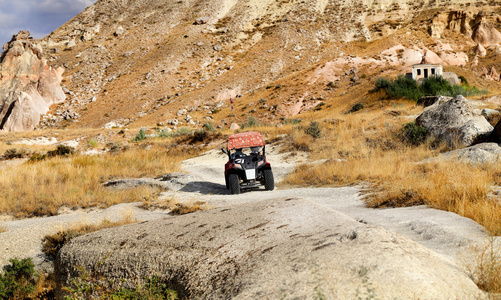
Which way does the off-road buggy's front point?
toward the camera

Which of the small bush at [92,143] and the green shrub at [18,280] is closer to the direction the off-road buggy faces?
the green shrub

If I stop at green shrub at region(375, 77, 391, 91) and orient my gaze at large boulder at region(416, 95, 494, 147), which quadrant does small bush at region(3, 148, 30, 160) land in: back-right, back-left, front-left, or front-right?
front-right

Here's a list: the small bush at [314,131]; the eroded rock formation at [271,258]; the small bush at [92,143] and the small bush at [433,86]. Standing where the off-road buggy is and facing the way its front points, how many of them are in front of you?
1

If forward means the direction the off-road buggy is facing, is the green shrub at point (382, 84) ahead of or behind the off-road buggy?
behind

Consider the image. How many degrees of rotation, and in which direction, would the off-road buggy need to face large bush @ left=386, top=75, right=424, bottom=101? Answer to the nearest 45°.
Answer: approximately 135° to its left

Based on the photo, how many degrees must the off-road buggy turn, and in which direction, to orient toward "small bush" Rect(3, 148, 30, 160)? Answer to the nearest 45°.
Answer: approximately 135° to its right

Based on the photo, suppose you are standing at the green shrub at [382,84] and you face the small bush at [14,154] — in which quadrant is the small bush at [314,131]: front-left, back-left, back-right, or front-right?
front-left

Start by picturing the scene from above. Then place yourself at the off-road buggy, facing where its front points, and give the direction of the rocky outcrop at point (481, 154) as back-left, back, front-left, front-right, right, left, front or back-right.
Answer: left

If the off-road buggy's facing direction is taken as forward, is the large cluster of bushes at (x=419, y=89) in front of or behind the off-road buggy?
behind

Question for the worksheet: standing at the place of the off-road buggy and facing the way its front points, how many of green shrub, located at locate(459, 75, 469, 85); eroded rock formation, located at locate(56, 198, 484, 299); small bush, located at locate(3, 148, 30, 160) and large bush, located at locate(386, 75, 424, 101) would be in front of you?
1

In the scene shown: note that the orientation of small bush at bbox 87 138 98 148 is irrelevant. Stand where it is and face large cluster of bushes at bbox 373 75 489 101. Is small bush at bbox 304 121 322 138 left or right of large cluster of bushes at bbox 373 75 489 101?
right

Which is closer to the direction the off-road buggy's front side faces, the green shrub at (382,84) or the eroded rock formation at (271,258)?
the eroded rock formation
